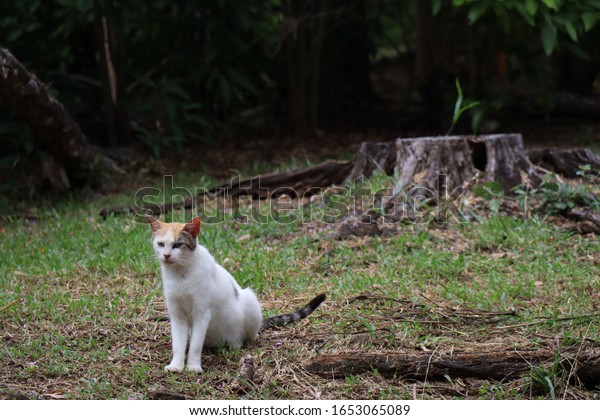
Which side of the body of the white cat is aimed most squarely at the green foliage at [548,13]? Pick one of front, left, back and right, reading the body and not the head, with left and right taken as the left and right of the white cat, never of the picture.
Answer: back

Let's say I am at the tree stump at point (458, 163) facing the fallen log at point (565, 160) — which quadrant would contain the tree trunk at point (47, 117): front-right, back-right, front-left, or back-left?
back-left

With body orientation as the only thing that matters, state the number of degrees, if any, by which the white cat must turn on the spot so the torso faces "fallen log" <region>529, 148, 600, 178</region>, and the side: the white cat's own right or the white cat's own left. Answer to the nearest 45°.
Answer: approximately 180°

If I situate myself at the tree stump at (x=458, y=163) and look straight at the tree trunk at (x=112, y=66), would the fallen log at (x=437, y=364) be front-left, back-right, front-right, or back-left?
back-left

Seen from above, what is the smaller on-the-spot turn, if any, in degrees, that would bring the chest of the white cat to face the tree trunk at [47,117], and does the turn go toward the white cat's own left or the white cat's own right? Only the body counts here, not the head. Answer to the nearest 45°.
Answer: approximately 135° to the white cat's own right

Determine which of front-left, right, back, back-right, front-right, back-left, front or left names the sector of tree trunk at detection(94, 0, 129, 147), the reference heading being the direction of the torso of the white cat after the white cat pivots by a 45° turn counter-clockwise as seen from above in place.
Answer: back

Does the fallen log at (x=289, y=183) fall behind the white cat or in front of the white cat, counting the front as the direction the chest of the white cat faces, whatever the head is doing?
behind

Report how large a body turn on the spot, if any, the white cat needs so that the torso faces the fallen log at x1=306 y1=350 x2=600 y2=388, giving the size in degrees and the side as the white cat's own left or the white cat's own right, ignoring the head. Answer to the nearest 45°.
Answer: approximately 135° to the white cat's own left

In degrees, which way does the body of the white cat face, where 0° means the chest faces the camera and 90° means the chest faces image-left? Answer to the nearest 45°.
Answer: approximately 45°

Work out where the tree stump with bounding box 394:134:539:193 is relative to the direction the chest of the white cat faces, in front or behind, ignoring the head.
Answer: behind
